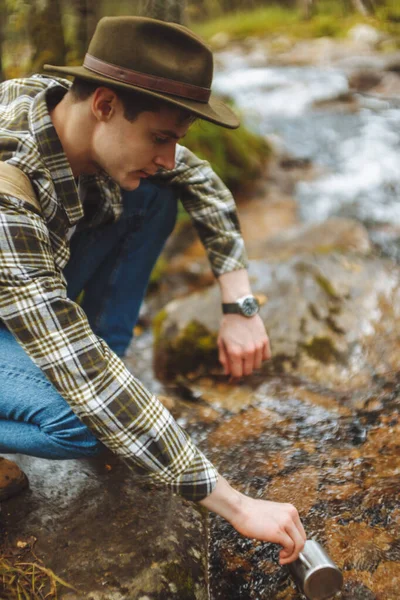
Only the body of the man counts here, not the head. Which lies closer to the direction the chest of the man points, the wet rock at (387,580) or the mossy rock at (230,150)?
the wet rock

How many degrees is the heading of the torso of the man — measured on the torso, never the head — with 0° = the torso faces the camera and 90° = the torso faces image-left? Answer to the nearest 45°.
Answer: approximately 270°
